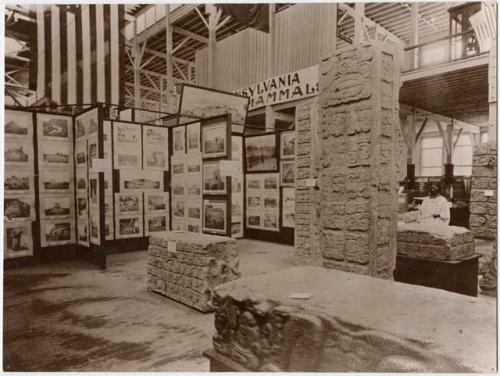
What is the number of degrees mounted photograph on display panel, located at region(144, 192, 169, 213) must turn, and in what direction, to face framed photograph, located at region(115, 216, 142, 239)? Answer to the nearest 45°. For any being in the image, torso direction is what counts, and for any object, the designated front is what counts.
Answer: approximately 90° to its right

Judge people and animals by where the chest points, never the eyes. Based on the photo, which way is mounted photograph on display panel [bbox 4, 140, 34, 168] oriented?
toward the camera

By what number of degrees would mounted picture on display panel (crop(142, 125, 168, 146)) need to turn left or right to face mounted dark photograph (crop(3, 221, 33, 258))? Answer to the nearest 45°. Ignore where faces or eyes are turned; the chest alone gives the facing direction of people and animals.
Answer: approximately 90° to its right

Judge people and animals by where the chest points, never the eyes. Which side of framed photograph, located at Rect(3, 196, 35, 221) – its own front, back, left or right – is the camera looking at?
front

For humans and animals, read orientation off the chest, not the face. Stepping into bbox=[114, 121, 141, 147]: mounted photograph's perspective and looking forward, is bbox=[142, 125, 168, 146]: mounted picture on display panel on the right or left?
on its left

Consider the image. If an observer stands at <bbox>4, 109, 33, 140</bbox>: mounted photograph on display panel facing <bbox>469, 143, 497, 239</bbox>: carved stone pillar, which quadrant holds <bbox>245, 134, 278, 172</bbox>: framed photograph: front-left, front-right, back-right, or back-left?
front-left

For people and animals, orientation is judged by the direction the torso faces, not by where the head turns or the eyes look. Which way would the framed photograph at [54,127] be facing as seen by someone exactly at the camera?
facing the viewer

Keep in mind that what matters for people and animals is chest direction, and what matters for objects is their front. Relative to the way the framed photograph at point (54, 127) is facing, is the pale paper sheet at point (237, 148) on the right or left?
on its left

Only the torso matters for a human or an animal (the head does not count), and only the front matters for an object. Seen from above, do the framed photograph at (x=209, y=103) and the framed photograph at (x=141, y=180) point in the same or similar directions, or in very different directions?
same or similar directions

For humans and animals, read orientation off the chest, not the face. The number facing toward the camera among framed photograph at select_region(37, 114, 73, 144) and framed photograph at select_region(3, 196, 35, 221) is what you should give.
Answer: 2

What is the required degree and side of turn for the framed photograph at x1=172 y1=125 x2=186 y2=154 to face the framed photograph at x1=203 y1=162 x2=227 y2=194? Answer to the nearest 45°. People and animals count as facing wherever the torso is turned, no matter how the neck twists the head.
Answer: approximately 90° to its left

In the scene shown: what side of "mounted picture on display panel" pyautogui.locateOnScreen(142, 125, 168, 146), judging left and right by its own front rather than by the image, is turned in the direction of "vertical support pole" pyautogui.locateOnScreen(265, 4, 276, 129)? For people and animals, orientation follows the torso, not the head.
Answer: left

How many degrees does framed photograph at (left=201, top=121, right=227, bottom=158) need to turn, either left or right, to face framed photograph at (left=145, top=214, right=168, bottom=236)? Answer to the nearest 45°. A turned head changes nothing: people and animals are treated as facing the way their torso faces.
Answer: approximately 90° to its right

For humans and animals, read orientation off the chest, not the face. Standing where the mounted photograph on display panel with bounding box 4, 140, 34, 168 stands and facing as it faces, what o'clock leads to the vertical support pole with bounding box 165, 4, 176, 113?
The vertical support pole is roughly at 7 o'clock from the mounted photograph on display panel.
